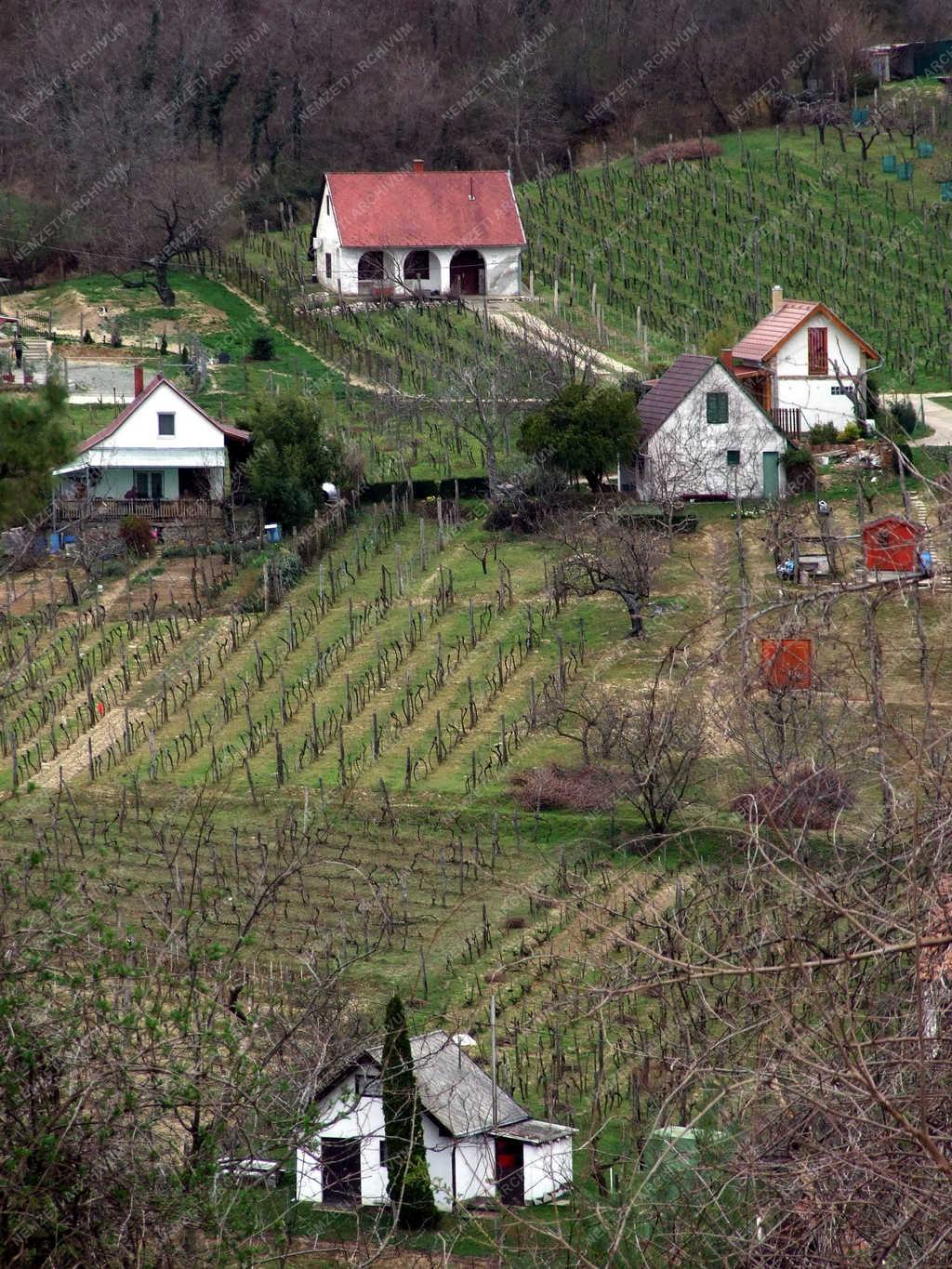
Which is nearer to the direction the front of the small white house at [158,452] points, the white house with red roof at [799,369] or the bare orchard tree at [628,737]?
the bare orchard tree

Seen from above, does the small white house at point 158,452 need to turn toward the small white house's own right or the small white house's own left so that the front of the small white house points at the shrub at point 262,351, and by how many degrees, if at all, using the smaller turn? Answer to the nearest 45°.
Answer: approximately 180°

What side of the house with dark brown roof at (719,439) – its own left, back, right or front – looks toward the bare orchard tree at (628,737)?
front

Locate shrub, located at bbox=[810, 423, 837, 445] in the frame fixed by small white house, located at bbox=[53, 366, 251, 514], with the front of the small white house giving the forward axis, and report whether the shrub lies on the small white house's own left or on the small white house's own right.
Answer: on the small white house's own left

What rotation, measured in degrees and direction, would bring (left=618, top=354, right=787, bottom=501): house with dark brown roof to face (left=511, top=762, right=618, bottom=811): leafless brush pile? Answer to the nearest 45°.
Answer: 0° — it already faces it

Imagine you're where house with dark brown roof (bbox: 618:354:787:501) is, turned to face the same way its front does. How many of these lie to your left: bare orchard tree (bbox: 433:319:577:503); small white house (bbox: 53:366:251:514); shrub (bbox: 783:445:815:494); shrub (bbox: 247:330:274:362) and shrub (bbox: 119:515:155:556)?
1

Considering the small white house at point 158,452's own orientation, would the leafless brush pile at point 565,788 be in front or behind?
in front

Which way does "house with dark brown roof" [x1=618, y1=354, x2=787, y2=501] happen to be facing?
toward the camera

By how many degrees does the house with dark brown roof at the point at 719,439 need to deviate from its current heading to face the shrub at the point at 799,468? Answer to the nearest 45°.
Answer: approximately 90° to its left

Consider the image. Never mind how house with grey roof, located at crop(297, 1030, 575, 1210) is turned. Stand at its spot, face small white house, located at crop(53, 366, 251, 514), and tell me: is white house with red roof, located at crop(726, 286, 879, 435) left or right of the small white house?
right

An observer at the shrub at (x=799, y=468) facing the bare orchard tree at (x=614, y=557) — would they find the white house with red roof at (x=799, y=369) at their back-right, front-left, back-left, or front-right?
back-right

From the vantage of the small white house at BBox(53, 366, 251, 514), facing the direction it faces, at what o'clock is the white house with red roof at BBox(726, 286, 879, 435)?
The white house with red roof is roughly at 9 o'clock from the small white house.

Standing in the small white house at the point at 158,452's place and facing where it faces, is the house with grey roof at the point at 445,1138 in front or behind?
in front

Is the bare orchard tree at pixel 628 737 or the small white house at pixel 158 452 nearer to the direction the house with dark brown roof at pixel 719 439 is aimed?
the bare orchard tree

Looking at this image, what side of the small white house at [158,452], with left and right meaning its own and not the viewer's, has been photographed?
front

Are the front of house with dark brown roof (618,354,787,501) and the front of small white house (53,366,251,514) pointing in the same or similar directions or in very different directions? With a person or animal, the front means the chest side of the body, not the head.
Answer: same or similar directions

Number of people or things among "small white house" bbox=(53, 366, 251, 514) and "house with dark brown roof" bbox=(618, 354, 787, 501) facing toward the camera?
2

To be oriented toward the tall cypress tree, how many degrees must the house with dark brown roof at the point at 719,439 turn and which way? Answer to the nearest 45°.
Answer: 0° — it already faces it

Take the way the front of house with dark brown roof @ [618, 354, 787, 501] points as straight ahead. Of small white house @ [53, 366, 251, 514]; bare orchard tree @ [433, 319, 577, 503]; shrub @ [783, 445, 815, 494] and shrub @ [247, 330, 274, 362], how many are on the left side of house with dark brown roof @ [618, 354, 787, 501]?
1
